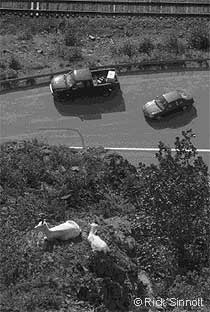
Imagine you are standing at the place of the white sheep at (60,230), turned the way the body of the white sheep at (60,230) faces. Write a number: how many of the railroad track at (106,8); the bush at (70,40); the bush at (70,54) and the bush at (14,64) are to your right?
4

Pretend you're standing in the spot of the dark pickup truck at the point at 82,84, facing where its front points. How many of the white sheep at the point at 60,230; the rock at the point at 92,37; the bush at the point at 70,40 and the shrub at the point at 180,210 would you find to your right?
2

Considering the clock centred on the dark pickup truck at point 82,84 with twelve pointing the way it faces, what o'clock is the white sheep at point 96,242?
The white sheep is roughly at 9 o'clock from the dark pickup truck.

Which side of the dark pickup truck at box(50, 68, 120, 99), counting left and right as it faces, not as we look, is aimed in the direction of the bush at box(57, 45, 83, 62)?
right

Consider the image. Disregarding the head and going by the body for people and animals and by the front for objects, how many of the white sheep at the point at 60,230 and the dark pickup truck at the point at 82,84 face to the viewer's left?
2

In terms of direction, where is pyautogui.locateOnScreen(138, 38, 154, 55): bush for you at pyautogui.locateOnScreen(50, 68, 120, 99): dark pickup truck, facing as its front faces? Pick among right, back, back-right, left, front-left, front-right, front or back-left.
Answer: back-right

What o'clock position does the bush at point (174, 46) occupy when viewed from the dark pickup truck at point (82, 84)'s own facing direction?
The bush is roughly at 5 o'clock from the dark pickup truck.

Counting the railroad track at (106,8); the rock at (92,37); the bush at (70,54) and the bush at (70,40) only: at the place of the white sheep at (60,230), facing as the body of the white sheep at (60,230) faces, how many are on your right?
4

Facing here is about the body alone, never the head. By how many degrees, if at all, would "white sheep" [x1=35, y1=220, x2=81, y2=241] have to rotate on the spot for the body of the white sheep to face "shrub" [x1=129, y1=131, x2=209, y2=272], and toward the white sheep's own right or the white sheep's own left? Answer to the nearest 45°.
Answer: approximately 180°

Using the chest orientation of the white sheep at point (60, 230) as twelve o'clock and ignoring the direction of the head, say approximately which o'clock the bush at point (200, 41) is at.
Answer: The bush is roughly at 4 o'clock from the white sheep.

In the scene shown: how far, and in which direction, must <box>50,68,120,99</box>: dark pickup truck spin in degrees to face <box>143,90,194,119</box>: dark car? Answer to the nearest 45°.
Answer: approximately 180°

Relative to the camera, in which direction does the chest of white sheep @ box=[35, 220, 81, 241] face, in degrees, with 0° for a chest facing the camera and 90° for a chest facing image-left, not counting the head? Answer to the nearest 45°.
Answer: approximately 90°

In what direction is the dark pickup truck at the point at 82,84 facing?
to the viewer's left

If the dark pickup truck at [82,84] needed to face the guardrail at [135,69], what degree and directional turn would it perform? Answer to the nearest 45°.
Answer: approximately 135° to its right
